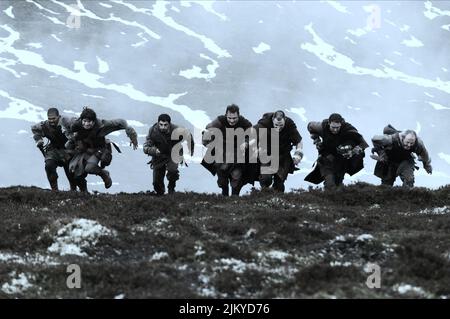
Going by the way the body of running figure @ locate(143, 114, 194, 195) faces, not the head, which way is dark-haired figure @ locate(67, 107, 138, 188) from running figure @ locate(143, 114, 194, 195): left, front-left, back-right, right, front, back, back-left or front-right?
right

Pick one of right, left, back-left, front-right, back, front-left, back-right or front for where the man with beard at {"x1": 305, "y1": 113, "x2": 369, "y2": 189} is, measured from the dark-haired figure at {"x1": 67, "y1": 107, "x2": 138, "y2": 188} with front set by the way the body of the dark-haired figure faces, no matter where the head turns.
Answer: left

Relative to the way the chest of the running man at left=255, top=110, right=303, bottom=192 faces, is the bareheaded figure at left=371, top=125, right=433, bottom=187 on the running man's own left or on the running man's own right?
on the running man's own left

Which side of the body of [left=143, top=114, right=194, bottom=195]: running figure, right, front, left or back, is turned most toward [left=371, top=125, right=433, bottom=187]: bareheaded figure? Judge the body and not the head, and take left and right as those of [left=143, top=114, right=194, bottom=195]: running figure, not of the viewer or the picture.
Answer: left

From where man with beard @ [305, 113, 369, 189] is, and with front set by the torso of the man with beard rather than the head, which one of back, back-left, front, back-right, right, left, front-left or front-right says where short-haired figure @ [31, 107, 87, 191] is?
right

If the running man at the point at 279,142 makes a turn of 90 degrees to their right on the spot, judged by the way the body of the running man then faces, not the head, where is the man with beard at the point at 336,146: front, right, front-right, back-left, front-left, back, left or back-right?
back

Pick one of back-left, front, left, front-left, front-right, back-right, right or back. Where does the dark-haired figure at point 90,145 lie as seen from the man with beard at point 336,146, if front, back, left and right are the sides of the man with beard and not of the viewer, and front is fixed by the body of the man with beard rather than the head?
right

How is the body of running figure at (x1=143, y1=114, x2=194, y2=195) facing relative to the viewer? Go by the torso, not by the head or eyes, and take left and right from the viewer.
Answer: facing the viewer

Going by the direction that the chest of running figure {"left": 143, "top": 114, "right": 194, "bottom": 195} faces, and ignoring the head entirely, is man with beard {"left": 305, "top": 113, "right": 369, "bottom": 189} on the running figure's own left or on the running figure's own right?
on the running figure's own left

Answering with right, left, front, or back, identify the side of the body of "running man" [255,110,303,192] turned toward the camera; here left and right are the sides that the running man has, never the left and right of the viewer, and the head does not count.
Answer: front

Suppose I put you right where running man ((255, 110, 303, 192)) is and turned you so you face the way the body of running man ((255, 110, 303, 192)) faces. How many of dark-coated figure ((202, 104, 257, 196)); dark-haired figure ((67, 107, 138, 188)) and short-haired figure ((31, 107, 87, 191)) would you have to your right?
3

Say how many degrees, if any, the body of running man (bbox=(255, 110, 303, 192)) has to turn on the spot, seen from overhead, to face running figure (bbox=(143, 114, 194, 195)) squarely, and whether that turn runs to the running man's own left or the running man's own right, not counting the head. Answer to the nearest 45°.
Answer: approximately 90° to the running man's own right

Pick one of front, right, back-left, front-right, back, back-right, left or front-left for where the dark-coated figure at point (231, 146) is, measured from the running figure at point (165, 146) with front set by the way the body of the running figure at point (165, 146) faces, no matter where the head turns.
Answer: left

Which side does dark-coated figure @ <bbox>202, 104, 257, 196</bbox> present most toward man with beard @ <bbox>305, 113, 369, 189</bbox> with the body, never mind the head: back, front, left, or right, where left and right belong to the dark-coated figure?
left
